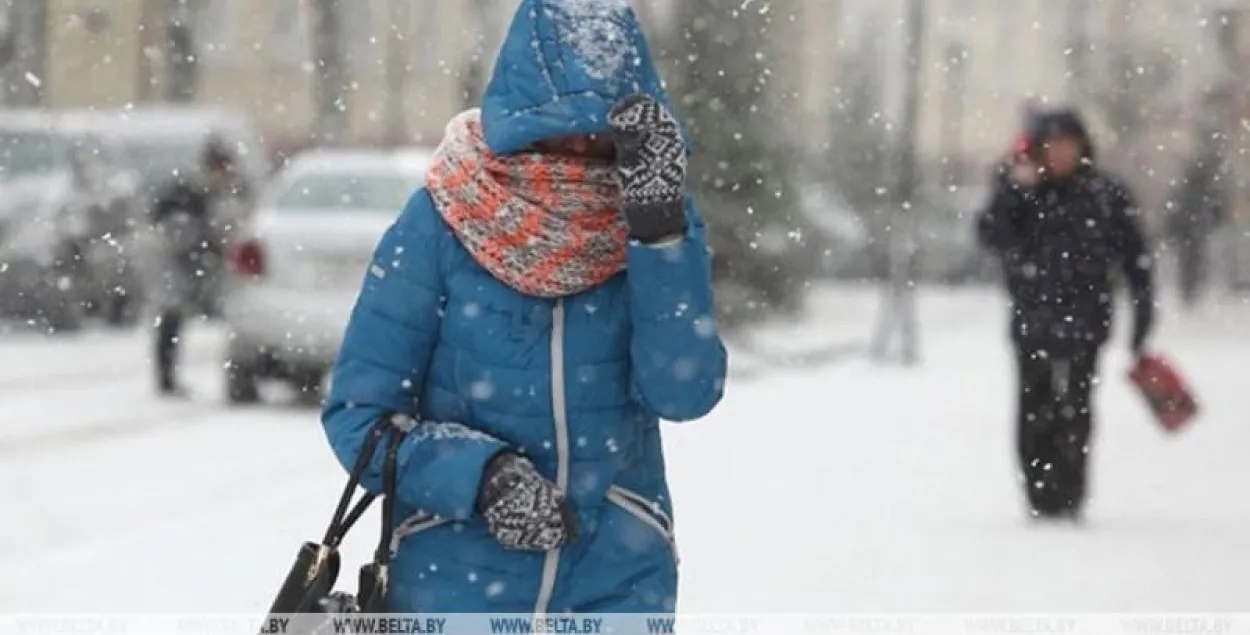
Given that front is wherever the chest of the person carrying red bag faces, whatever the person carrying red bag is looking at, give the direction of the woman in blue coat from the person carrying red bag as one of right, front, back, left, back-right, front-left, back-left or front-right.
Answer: front

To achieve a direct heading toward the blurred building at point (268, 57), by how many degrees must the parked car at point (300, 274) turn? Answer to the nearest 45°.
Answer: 0° — it already faces it

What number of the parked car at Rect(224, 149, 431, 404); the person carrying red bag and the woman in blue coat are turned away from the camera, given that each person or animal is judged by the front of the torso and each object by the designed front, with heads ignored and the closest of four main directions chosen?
1

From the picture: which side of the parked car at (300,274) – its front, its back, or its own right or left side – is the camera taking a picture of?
back

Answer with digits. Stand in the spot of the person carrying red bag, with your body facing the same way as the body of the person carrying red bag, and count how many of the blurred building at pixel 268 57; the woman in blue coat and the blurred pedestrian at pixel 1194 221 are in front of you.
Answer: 1

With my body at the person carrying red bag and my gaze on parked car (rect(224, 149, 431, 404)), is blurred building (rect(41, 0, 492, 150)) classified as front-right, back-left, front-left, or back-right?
front-right

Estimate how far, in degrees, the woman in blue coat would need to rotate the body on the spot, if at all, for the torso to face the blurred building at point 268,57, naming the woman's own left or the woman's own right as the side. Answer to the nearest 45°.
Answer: approximately 180°

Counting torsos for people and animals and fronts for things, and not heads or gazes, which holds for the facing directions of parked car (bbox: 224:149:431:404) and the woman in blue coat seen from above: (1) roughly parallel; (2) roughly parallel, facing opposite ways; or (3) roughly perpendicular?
roughly parallel, facing opposite ways

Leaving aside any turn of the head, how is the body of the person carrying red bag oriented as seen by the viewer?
toward the camera

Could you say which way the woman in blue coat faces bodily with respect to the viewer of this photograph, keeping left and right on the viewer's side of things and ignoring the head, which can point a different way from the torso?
facing the viewer

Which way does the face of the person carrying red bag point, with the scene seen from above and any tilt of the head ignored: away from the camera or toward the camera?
toward the camera
